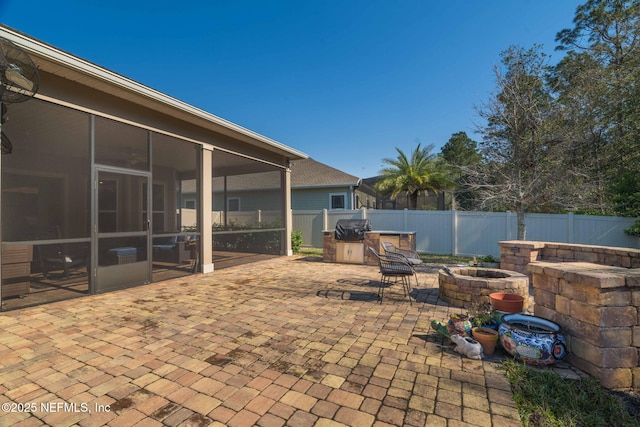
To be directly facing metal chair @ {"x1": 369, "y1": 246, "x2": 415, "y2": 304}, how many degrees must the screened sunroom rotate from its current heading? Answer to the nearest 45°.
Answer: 0° — it already faces it

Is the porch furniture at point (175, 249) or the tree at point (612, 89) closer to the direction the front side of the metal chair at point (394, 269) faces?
the tree

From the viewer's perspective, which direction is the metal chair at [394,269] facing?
to the viewer's right

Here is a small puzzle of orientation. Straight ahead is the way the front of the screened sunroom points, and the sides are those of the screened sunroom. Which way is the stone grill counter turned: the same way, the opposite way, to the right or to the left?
to the right

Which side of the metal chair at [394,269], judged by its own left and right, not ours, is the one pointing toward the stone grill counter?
left

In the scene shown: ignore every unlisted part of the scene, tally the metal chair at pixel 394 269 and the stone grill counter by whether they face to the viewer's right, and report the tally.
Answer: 1

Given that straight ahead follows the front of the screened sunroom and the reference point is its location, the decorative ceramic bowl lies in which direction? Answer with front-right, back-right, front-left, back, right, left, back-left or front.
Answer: front

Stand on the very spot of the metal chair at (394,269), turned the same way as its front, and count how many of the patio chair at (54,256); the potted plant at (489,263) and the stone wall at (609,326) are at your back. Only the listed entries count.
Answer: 1

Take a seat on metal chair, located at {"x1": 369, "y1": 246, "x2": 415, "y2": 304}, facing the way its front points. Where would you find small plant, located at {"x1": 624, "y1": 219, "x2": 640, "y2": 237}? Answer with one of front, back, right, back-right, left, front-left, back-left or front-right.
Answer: front-left

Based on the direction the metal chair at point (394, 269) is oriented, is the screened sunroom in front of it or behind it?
behind

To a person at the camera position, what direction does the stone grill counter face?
facing the viewer

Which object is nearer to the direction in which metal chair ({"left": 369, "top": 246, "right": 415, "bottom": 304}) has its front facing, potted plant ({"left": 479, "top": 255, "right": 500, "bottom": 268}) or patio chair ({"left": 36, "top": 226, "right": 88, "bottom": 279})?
the potted plant

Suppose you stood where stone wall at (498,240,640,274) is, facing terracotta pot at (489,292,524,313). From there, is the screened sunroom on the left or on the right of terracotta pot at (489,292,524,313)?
right

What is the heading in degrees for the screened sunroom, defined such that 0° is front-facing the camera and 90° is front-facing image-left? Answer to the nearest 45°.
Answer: approximately 315°

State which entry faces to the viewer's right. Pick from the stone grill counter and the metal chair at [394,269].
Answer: the metal chair

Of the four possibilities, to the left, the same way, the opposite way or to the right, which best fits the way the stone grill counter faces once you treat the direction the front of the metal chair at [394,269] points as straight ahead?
to the right

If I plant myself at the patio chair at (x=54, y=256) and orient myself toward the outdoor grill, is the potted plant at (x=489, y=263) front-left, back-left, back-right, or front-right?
front-right

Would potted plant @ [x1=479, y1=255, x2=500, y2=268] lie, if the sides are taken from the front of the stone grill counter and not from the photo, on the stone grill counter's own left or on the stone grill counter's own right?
on the stone grill counter's own left

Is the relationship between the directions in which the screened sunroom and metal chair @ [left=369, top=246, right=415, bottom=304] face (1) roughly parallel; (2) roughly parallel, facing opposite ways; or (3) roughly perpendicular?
roughly parallel

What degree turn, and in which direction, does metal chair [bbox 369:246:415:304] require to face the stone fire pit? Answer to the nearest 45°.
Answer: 0° — it already faces it

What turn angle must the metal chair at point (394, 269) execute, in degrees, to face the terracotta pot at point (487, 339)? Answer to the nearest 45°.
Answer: approximately 45° to its right

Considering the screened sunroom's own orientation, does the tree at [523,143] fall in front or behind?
in front
